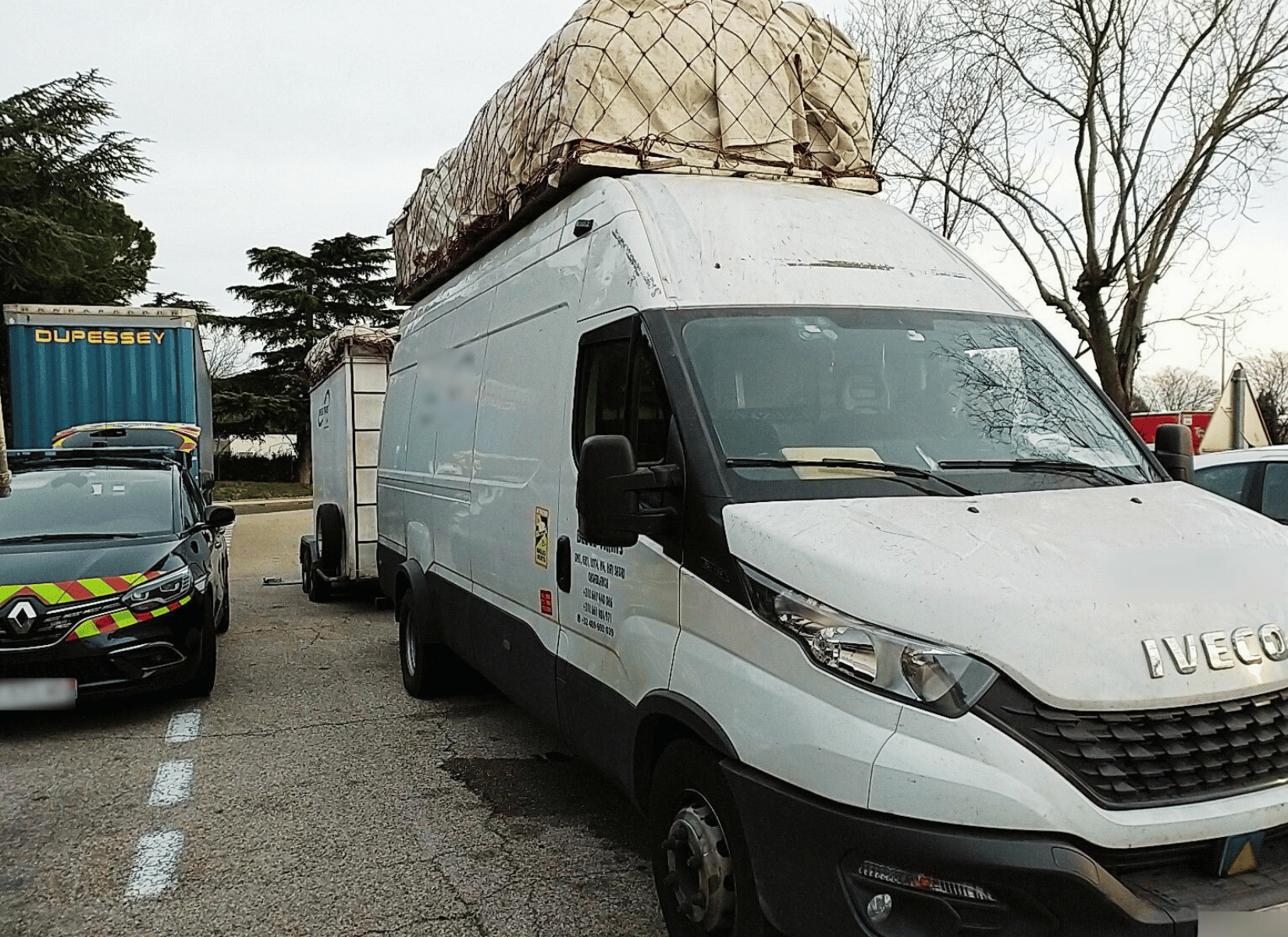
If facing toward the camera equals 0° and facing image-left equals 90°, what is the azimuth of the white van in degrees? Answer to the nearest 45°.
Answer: approximately 315°

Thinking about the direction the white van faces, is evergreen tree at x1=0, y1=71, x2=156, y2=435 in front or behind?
behind

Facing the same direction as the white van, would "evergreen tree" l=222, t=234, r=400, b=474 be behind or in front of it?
behind

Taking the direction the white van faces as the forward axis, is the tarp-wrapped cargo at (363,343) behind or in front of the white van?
behind

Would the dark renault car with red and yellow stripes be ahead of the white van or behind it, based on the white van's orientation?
behind

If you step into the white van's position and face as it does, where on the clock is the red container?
The red container is roughly at 8 o'clock from the white van.

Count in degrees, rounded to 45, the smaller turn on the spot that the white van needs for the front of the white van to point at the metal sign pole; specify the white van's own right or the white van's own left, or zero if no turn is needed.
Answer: approximately 90° to the white van's own left
